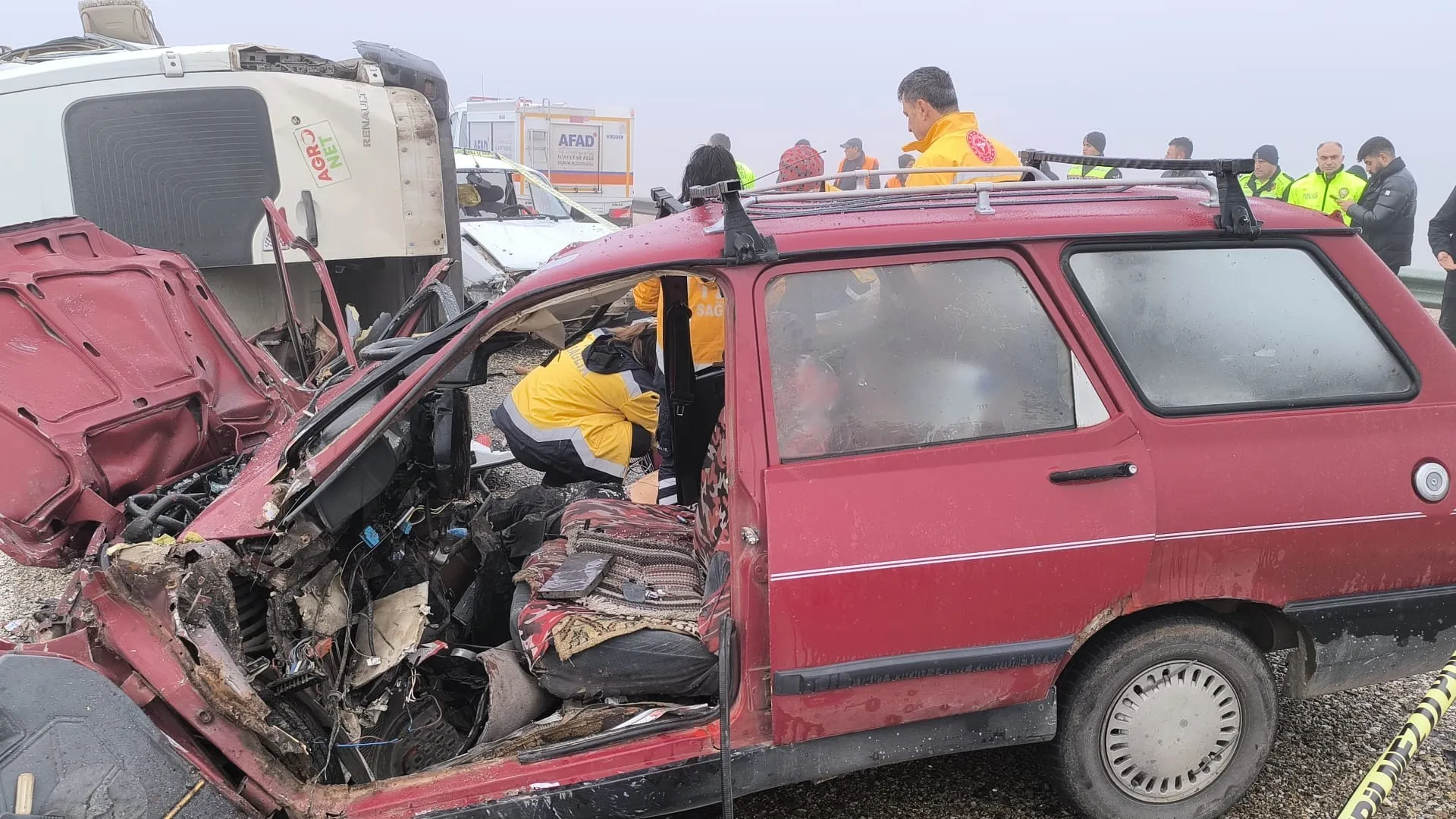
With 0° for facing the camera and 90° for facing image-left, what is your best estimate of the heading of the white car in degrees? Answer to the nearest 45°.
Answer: approximately 315°

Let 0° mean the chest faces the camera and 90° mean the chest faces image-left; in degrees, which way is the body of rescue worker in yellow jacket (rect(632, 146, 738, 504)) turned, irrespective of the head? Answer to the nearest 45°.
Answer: approximately 180°

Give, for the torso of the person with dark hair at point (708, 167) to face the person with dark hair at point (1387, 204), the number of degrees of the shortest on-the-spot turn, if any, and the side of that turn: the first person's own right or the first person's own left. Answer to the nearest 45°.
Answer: approximately 45° to the first person's own right

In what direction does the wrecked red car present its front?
to the viewer's left
